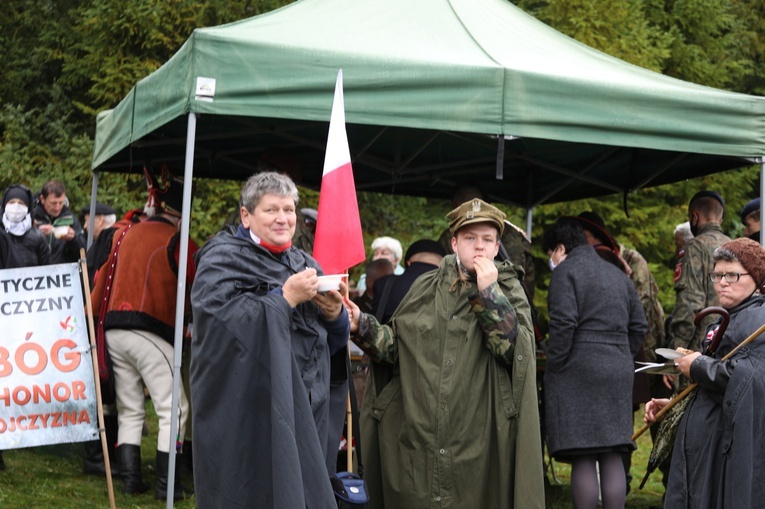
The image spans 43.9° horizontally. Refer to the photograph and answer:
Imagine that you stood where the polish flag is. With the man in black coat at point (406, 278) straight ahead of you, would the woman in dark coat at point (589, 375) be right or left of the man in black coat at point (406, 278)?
right

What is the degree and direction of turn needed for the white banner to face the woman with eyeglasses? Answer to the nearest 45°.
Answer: approximately 45° to its left

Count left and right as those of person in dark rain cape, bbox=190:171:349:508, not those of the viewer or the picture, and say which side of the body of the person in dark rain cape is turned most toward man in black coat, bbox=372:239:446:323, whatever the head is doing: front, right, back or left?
left

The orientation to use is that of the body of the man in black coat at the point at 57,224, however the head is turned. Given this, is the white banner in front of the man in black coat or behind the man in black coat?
in front

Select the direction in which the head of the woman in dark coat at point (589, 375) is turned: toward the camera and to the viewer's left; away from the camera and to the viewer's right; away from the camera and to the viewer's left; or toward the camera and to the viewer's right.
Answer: away from the camera and to the viewer's left

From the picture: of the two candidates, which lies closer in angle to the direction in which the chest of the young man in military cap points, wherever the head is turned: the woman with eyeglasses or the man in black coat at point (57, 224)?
the woman with eyeglasses

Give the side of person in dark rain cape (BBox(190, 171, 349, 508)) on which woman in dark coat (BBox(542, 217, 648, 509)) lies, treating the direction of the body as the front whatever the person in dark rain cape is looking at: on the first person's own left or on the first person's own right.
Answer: on the first person's own left

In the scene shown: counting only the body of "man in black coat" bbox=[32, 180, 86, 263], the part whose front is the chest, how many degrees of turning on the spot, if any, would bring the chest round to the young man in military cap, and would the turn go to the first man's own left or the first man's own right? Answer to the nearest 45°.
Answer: approximately 45° to the first man's own left

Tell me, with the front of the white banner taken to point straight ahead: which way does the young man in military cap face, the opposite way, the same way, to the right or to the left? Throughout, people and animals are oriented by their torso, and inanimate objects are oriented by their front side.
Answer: the same way

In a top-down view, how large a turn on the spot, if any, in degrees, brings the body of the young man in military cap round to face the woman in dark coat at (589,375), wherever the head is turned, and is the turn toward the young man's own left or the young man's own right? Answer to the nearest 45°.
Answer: approximately 135° to the young man's own left

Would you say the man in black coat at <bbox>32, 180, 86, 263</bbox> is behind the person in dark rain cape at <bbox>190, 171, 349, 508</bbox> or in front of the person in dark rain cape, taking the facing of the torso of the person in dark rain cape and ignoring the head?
behind

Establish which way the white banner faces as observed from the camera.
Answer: facing the viewer

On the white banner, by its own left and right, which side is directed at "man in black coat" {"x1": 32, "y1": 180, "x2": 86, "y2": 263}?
back

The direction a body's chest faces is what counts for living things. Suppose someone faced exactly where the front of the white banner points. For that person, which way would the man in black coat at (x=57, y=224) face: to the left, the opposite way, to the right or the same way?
the same way

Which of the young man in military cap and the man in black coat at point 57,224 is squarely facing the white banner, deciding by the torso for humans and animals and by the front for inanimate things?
the man in black coat

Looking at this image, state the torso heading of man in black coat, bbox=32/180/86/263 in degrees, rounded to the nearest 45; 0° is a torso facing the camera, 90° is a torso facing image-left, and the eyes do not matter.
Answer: approximately 0°

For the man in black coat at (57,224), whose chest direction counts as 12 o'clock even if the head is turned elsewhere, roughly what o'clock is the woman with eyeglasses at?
The woman with eyeglasses is roughly at 11 o'clock from the man in black coat.
